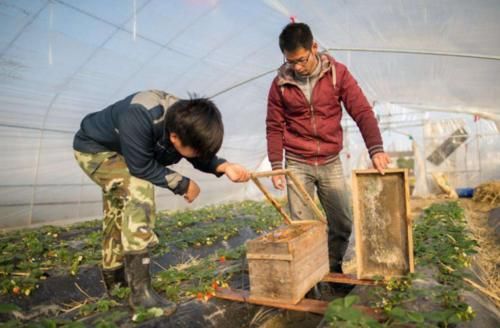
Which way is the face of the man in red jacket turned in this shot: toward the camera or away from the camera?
toward the camera

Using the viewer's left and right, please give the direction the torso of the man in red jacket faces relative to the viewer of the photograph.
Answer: facing the viewer
